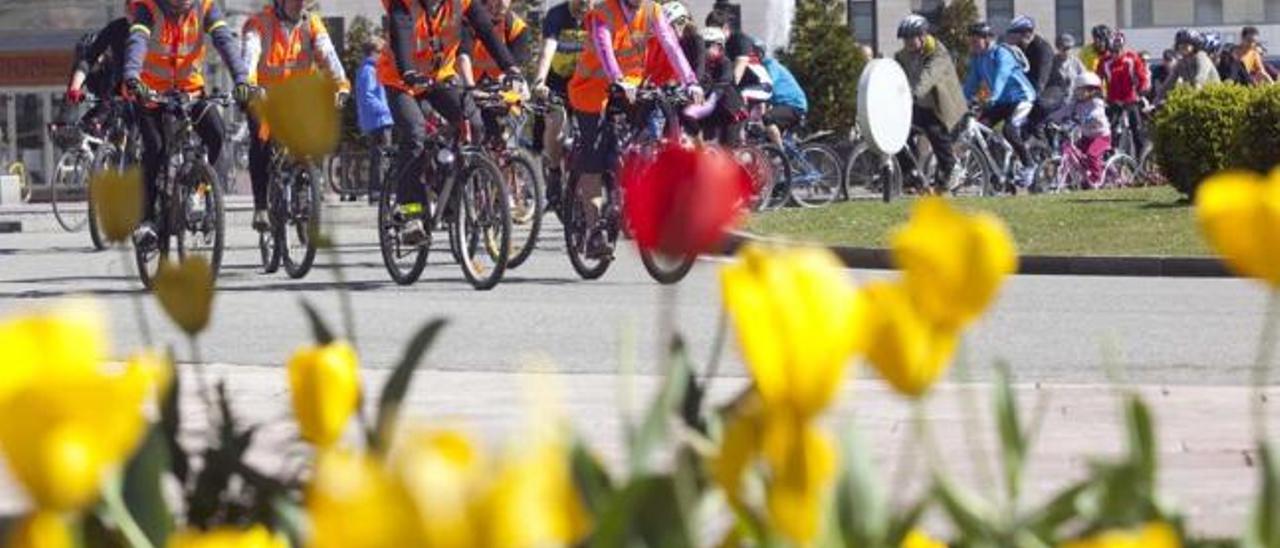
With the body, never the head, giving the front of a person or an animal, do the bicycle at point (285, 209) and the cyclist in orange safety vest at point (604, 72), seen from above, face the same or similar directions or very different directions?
same or similar directions

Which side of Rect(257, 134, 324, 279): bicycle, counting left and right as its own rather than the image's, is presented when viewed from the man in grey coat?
left

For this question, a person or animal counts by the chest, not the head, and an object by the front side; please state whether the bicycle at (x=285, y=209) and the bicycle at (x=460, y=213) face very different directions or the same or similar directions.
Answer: same or similar directions

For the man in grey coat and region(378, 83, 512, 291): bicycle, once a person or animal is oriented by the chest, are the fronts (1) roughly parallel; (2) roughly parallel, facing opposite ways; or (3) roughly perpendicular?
roughly perpendicular

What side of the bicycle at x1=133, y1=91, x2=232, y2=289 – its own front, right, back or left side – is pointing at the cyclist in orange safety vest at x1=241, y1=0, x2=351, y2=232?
left

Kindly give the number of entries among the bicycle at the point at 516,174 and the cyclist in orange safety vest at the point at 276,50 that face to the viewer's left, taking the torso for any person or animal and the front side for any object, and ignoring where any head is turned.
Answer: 0

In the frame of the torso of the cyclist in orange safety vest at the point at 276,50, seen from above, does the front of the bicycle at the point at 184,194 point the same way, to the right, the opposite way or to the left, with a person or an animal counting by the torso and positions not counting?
the same way

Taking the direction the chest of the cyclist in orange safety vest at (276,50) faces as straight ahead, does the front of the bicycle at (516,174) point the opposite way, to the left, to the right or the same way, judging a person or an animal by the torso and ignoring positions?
the same way

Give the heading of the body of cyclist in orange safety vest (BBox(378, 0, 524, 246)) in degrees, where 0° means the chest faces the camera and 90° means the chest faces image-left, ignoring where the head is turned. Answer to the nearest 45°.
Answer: approximately 315°

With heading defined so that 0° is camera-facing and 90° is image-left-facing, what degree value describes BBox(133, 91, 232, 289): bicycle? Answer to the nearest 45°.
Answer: approximately 315°
